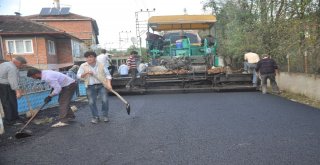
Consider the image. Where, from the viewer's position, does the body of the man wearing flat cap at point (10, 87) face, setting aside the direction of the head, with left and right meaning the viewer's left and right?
facing to the right of the viewer

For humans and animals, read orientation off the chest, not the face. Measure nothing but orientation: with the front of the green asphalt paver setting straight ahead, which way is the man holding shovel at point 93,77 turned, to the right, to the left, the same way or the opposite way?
the opposite way

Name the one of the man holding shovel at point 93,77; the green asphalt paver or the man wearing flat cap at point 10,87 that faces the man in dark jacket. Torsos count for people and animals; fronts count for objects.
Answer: the man wearing flat cap at point 10,87

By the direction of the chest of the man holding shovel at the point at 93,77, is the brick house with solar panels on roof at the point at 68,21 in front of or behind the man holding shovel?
behind

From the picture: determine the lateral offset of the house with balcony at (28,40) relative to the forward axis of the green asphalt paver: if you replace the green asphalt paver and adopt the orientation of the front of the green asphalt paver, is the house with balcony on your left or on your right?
on your left

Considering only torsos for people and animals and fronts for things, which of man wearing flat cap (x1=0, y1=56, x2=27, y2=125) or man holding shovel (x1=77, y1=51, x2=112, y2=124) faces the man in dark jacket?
man wearing flat cap (x1=0, y1=56, x2=27, y2=125)

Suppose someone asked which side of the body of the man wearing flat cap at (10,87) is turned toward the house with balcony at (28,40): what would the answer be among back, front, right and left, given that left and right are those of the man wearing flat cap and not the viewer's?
left

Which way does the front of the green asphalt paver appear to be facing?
away from the camera

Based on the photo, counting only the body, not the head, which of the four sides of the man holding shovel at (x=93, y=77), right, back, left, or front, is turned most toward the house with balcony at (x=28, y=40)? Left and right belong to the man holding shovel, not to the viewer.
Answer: back

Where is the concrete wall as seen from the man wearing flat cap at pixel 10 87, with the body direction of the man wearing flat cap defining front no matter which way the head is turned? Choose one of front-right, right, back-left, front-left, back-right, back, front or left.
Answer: front

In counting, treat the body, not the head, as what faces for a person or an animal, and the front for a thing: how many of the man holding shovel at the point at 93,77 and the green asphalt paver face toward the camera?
1

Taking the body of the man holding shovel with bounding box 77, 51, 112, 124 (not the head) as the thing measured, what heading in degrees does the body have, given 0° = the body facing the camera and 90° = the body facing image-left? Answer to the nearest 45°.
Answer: approximately 0°
